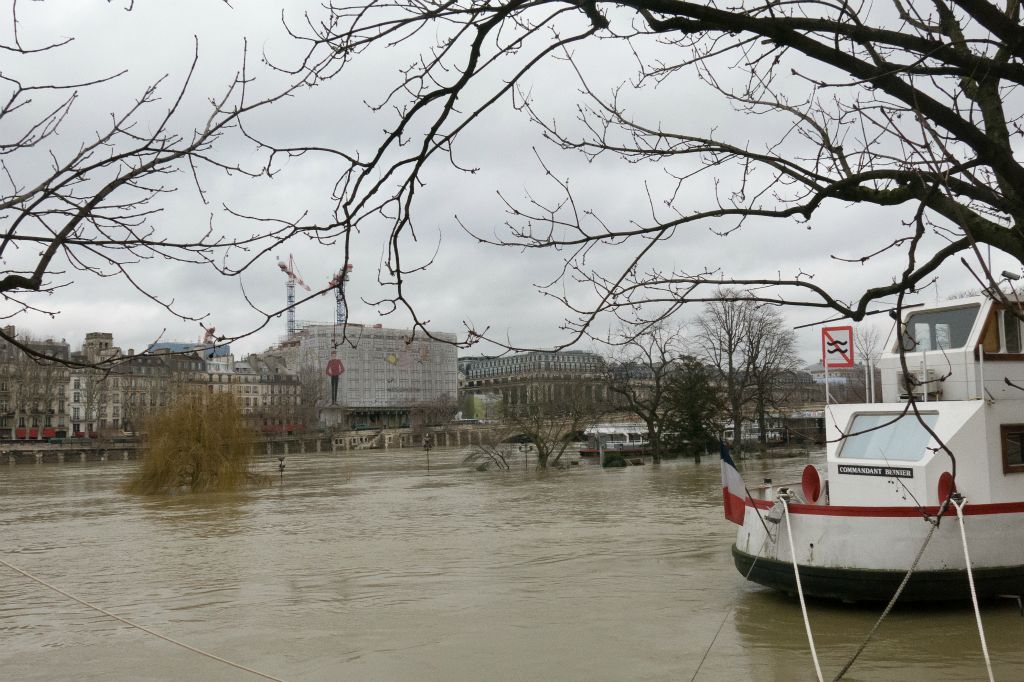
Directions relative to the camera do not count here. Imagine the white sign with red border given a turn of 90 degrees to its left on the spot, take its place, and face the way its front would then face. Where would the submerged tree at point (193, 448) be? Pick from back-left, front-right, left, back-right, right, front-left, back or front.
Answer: back-left

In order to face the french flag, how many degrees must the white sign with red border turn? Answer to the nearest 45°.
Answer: approximately 45° to its right

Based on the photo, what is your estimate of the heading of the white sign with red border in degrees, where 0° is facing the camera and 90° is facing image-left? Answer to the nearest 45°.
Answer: approximately 0°
